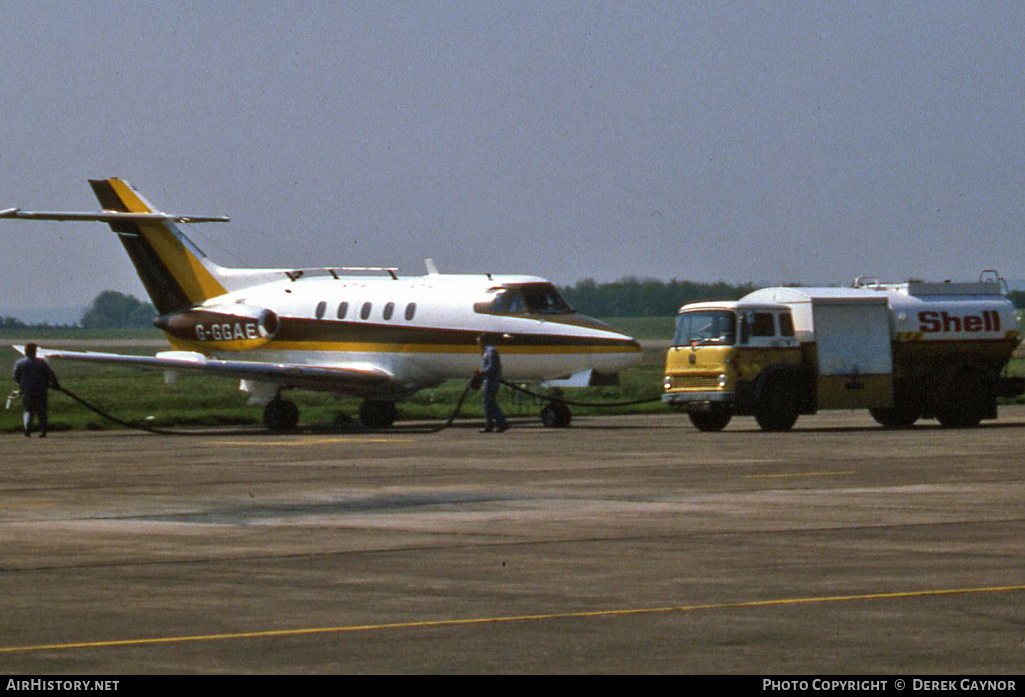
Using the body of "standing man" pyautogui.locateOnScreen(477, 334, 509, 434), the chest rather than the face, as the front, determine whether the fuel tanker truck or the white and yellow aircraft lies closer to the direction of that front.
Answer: the white and yellow aircraft

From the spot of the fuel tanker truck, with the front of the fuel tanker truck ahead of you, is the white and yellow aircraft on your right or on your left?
on your right

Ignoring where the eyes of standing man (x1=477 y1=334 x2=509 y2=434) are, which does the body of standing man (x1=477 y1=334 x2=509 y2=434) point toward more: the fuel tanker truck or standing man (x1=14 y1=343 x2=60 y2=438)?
the standing man

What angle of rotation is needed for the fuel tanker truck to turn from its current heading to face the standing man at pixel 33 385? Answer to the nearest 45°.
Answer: approximately 45° to its right

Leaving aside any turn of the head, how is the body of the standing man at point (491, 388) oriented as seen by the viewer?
to the viewer's left

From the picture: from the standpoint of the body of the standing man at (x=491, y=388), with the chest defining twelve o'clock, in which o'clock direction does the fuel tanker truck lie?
The fuel tanker truck is roughly at 6 o'clock from the standing man.

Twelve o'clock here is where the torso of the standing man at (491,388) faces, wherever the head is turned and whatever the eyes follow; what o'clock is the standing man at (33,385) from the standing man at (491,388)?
the standing man at (33,385) is roughly at 12 o'clock from the standing man at (491,388).

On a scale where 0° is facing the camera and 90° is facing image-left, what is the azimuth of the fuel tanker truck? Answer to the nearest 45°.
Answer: approximately 45°
